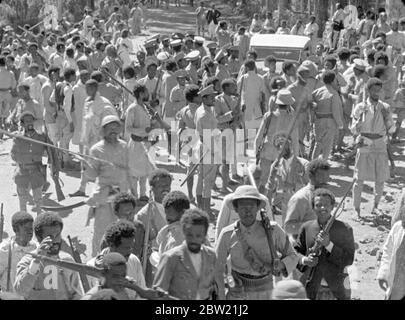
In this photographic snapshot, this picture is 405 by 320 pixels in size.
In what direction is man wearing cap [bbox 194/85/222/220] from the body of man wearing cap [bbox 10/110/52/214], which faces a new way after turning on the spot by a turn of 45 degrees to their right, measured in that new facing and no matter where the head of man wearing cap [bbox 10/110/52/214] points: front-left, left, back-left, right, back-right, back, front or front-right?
back-left

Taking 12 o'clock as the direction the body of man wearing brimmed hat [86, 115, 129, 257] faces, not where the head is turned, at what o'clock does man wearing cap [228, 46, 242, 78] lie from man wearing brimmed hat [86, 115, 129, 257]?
man wearing cap [228, 46, 242, 78] is roughly at 8 o'clock from man wearing brimmed hat [86, 115, 129, 257].

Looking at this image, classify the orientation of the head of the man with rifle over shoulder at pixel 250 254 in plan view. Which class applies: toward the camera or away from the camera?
toward the camera

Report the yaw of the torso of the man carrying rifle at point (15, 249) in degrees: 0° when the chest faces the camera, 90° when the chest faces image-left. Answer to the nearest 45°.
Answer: approximately 315°

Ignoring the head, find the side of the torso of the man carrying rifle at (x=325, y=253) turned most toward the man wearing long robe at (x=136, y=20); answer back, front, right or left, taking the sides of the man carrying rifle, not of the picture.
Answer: back

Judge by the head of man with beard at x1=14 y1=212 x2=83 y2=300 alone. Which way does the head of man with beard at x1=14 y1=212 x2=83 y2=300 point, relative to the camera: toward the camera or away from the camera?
toward the camera

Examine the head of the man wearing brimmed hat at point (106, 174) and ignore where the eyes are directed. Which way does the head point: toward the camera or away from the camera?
toward the camera

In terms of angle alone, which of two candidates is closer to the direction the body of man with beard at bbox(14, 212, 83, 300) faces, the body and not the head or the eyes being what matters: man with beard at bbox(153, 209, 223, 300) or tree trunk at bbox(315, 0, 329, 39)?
the man with beard

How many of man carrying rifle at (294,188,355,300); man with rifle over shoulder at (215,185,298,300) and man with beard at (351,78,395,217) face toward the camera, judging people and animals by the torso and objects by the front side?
3

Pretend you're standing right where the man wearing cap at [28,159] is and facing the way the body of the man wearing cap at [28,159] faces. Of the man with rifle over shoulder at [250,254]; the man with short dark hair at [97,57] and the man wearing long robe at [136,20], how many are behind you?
2

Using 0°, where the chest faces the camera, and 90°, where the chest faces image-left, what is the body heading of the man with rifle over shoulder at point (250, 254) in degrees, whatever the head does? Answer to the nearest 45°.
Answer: approximately 0°

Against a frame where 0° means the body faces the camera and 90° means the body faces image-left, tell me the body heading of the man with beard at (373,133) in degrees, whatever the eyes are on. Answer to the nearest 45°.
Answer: approximately 0°

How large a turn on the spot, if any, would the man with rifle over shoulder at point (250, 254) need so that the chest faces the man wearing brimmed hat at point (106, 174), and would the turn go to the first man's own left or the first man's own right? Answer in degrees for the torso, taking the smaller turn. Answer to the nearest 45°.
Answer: approximately 135° to the first man's own right

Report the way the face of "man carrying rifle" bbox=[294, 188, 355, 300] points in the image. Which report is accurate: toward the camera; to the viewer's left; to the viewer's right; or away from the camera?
toward the camera

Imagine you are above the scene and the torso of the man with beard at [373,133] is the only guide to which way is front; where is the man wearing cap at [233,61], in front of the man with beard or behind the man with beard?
behind

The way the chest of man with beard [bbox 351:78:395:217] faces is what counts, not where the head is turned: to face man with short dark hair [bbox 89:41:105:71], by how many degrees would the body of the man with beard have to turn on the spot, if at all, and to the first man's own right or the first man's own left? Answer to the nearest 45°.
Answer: approximately 135° to the first man's own right

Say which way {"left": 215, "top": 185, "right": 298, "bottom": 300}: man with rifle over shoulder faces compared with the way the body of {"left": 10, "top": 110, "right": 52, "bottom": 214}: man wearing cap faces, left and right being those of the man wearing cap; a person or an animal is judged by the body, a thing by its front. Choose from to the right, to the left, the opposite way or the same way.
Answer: the same way
